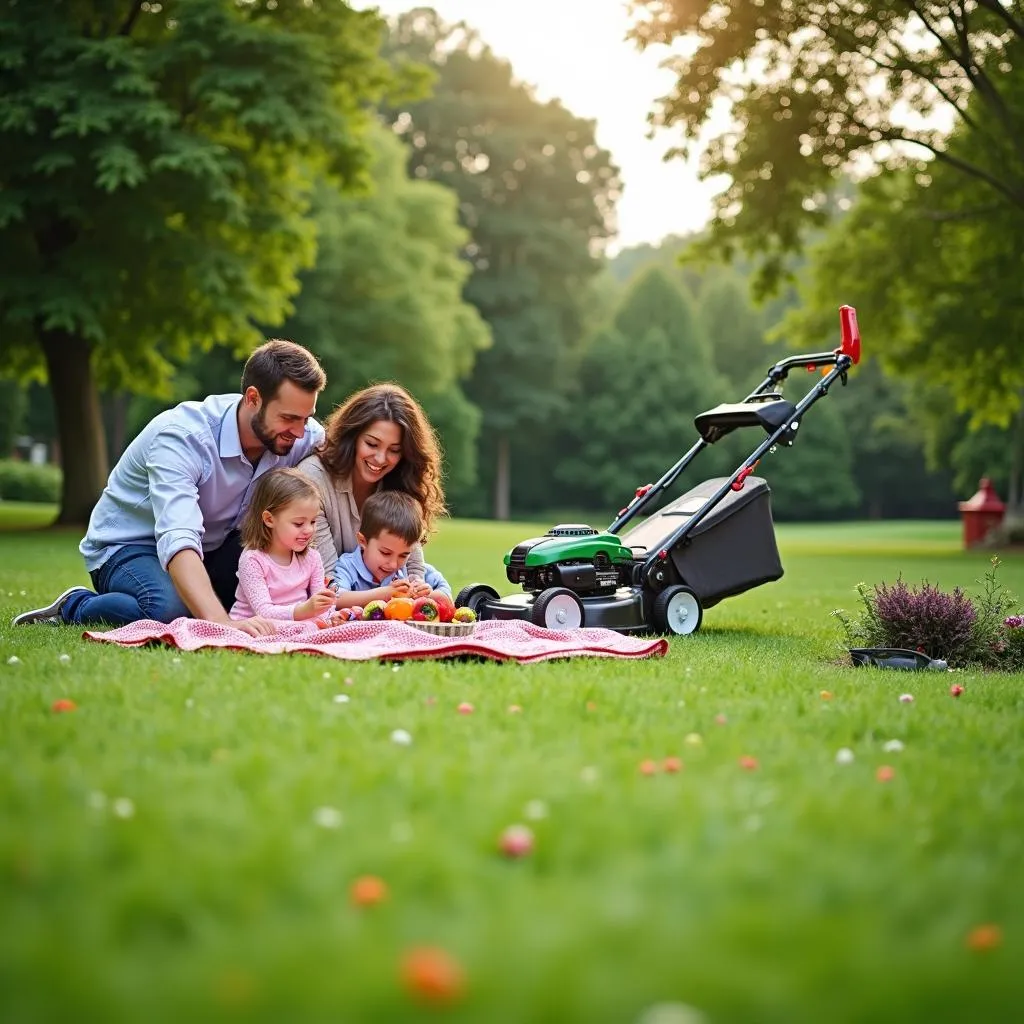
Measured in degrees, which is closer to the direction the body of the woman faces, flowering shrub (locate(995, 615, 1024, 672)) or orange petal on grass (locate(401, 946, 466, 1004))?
the orange petal on grass

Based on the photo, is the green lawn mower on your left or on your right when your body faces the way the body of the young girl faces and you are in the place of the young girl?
on your left

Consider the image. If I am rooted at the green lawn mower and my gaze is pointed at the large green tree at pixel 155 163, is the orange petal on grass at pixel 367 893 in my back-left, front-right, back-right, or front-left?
back-left

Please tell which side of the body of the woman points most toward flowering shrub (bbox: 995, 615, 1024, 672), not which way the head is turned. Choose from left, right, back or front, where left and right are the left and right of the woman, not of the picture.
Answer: left

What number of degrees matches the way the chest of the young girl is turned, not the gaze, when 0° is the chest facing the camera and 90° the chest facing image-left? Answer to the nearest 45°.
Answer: approximately 315°

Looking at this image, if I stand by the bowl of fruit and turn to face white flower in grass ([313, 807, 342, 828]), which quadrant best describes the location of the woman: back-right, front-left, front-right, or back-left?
back-right

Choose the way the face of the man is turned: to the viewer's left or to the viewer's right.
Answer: to the viewer's right

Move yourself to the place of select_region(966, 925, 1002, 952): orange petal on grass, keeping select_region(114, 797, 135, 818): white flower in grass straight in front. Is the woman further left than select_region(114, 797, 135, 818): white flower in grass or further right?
right
